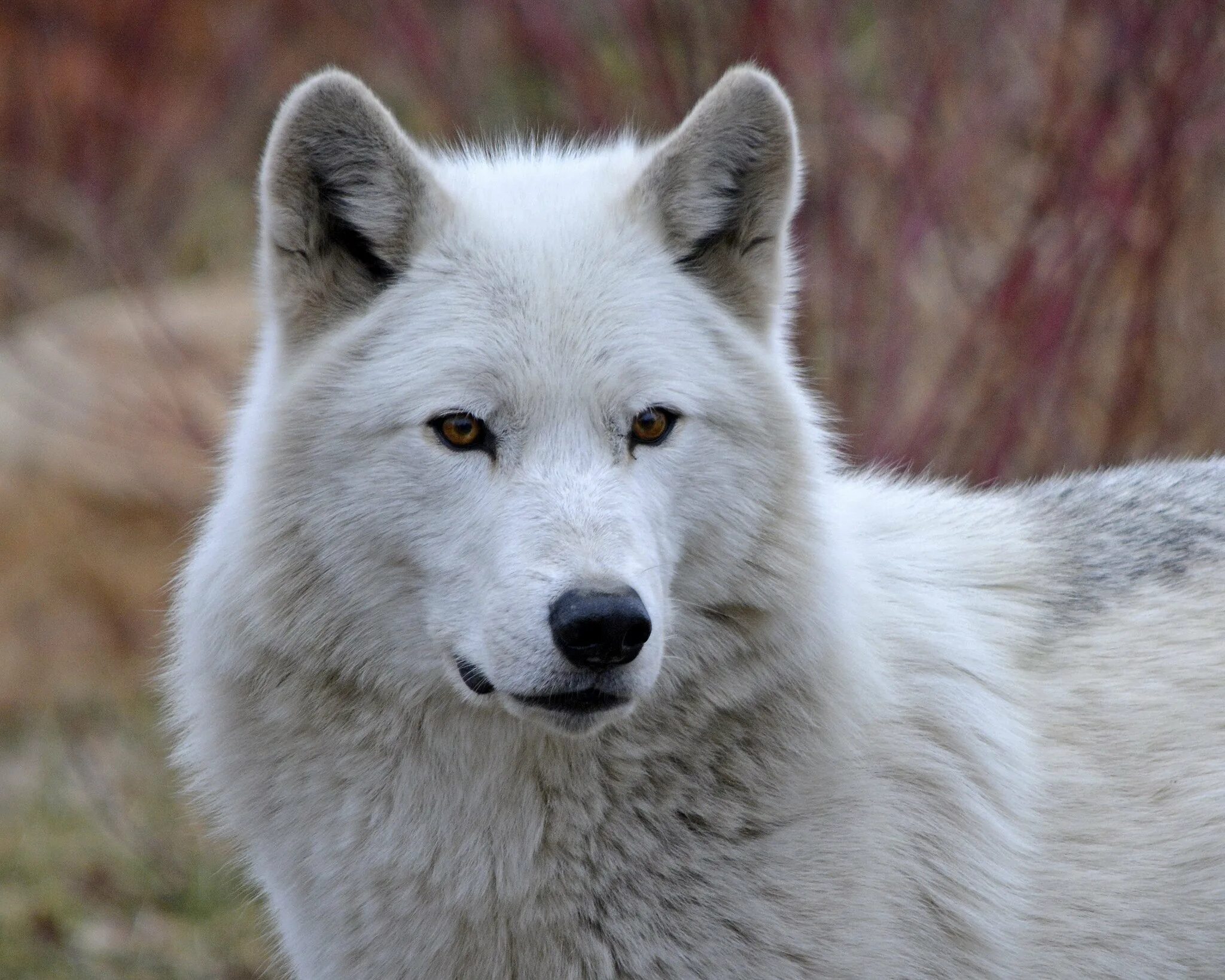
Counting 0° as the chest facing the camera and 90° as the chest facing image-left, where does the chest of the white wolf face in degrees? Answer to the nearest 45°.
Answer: approximately 45°
